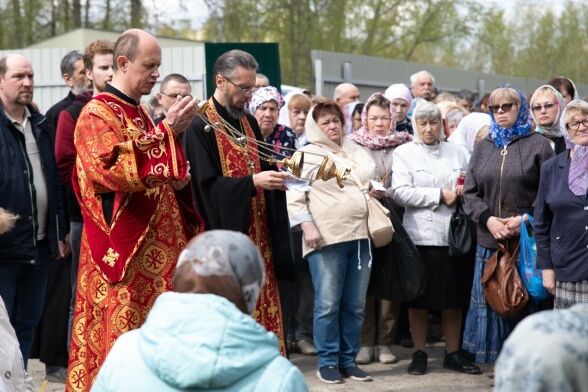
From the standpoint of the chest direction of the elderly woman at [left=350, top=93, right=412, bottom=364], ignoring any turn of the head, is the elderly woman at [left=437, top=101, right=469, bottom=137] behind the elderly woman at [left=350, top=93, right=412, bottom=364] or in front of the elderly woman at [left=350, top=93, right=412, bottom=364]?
behind

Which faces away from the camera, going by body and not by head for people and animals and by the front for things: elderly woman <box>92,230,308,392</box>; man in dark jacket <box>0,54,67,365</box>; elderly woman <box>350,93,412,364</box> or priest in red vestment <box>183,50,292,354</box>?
elderly woman <box>92,230,308,392</box>

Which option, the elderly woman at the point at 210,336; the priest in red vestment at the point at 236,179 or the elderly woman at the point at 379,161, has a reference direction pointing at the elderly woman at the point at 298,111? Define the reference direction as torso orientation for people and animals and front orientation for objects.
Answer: the elderly woman at the point at 210,336

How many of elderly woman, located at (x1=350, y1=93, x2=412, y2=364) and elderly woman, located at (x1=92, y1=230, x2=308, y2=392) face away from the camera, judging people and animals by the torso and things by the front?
1

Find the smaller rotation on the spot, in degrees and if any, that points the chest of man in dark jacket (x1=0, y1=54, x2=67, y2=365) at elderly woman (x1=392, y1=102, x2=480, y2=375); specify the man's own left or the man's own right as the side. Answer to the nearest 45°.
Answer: approximately 45° to the man's own left

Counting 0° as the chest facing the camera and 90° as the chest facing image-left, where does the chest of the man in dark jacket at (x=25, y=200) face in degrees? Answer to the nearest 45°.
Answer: approximately 315°

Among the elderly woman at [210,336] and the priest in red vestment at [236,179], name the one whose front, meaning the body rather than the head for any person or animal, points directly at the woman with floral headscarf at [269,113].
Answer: the elderly woman

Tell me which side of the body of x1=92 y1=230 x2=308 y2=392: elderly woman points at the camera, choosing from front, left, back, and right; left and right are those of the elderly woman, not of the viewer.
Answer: back
